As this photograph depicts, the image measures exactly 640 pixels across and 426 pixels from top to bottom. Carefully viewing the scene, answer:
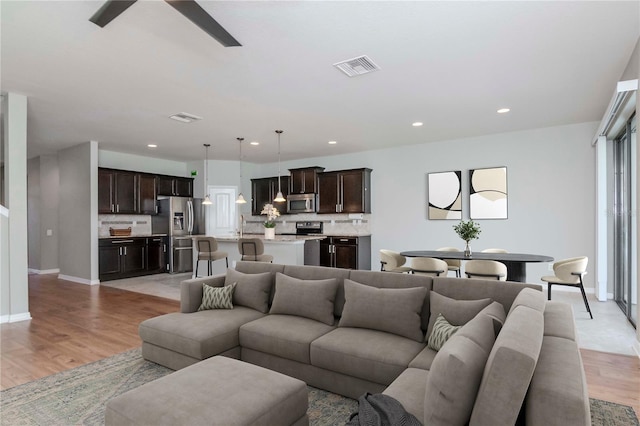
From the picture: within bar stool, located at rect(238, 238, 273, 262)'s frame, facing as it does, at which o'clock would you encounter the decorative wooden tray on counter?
The decorative wooden tray on counter is roughly at 9 o'clock from the bar stool.

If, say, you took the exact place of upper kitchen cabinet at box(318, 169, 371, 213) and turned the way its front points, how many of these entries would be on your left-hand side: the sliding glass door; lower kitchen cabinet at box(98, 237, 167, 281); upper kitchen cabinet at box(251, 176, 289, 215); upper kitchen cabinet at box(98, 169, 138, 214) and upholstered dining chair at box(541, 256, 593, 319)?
2

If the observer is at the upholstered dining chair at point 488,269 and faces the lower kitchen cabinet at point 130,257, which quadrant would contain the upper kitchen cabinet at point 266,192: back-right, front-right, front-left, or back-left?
front-right

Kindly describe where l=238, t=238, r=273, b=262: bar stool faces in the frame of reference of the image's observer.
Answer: facing away from the viewer and to the right of the viewer

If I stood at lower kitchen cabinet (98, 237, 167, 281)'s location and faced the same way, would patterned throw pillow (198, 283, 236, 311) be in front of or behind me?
in front

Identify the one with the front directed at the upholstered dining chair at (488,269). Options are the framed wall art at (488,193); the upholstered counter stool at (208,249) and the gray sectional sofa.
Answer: the framed wall art

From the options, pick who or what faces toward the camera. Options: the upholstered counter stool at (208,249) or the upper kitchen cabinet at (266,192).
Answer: the upper kitchen cabinet

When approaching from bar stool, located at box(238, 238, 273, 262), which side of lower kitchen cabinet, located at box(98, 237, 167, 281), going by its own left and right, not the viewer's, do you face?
front

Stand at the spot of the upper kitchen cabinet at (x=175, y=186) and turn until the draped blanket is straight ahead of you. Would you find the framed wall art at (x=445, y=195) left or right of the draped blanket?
left

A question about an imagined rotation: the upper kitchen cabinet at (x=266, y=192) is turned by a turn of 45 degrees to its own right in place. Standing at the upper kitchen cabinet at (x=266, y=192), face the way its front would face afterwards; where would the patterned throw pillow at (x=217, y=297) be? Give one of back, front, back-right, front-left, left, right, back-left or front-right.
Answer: front-left

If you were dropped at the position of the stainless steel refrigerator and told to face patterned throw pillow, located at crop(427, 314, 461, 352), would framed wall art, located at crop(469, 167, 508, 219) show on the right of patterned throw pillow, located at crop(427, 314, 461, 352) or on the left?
left

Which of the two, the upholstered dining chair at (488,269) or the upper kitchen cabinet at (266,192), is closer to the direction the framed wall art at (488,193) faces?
the upholstered dining chair

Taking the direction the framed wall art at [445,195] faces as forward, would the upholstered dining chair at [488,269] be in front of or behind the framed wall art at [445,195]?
in front

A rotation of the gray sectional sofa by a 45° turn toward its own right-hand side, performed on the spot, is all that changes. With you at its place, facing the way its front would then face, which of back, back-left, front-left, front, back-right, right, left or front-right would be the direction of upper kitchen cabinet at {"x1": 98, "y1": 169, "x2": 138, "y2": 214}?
front-right

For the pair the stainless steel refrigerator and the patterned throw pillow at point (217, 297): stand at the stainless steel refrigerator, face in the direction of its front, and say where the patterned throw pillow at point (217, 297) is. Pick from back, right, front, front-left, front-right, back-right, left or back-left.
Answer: front-right

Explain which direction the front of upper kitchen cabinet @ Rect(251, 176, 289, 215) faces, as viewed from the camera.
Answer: facing the viewer

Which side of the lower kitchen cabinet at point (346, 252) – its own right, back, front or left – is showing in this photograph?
front

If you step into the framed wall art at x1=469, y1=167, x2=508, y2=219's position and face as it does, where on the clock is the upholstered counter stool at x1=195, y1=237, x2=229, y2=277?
The upholstered counter stool is roughly at 2 o'clock from the framed wall art.

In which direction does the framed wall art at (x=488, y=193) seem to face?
toward the camera
